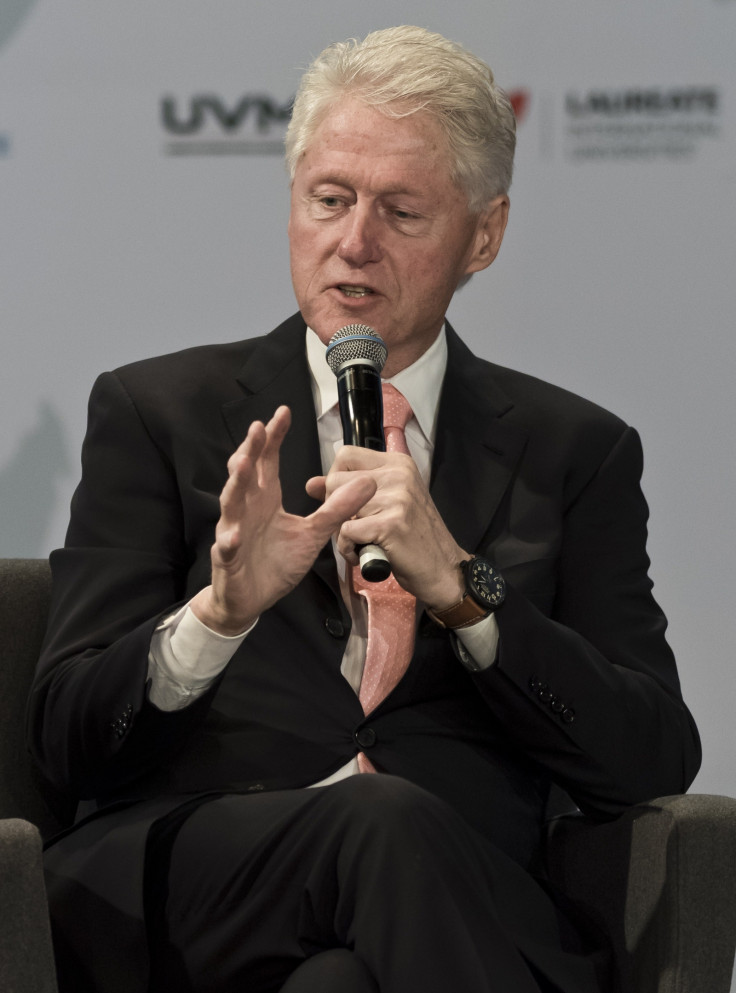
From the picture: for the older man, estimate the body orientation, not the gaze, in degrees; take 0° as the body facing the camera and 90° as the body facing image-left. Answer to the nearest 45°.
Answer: approximately 0°

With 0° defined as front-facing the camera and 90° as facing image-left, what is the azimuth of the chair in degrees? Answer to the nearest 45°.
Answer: approximately 315°
